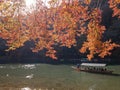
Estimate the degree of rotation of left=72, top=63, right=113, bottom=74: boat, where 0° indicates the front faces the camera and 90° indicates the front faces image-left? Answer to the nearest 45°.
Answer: approximately 90°
